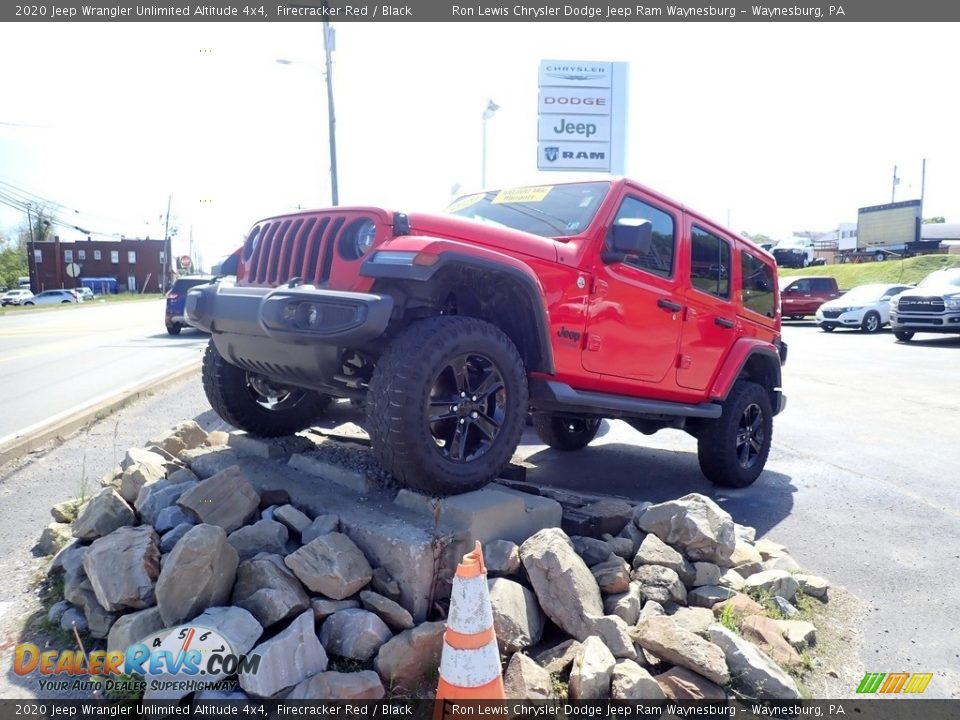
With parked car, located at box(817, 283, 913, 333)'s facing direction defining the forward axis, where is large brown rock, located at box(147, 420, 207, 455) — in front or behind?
in front

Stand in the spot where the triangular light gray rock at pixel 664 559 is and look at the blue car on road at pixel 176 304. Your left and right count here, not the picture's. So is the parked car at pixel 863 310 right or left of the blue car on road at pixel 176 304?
right

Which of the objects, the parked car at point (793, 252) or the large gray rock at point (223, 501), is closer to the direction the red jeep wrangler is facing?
the large gray rock

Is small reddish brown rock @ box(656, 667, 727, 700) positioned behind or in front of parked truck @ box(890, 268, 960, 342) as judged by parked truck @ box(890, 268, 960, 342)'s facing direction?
in front

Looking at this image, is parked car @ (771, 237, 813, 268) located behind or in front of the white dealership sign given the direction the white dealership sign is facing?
behind

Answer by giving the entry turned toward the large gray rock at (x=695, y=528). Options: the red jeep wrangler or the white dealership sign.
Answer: the white dealership sign

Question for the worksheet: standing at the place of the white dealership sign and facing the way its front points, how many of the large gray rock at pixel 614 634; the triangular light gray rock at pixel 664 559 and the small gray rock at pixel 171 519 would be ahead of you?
3

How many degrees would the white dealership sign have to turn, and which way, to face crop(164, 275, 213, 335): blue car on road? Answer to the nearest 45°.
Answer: approximately 90° to its right

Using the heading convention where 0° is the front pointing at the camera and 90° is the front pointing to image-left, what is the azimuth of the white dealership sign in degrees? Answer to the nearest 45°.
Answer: approximately 0°

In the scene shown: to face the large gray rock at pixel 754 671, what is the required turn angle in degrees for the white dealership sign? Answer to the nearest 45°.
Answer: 0° — it already faces it

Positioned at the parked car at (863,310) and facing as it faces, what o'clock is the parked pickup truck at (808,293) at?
the parked pickup truck at (808,293) is roughly at 4 o'clock from the parked car at (863,310).
